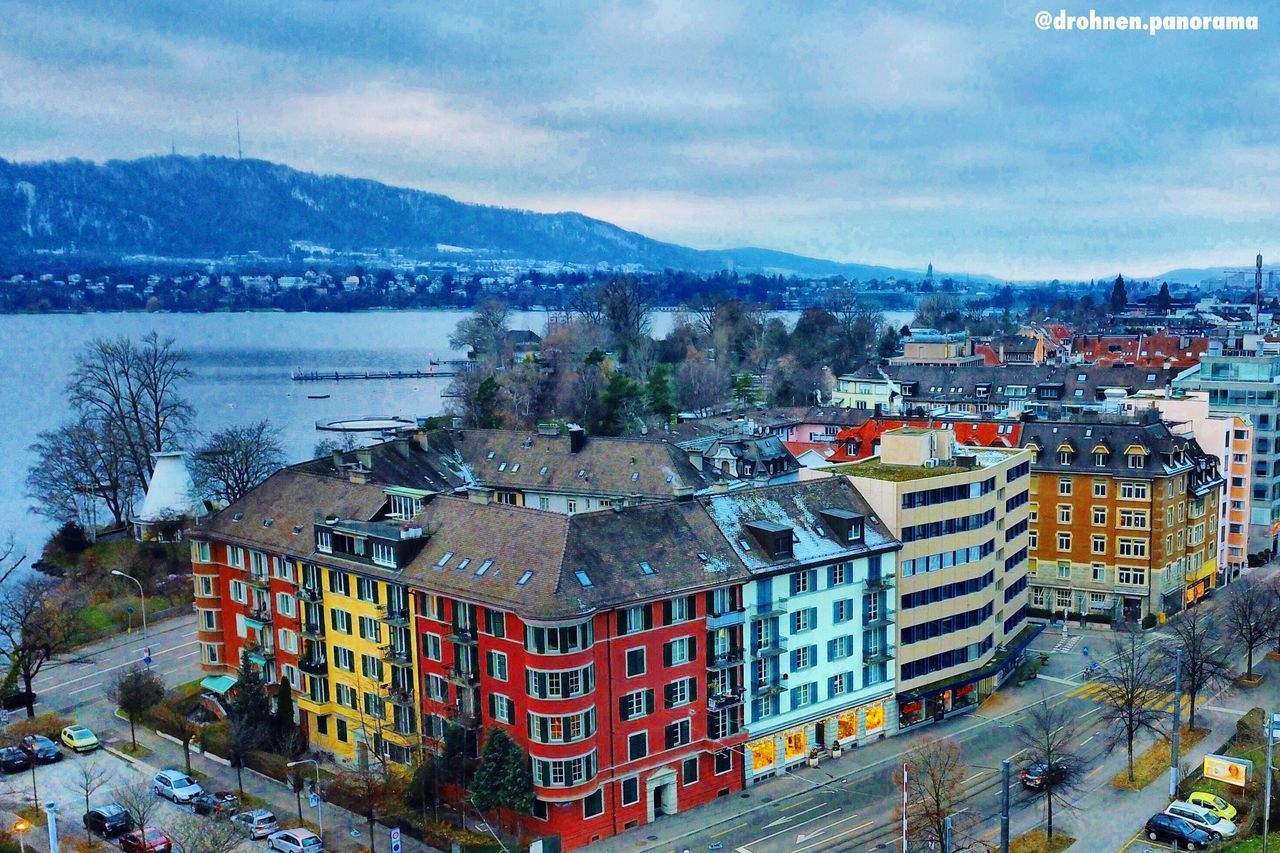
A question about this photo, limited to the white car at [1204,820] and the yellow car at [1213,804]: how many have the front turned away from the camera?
0

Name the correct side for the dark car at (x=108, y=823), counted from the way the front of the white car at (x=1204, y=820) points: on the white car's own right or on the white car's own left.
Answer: on the white car's own right
